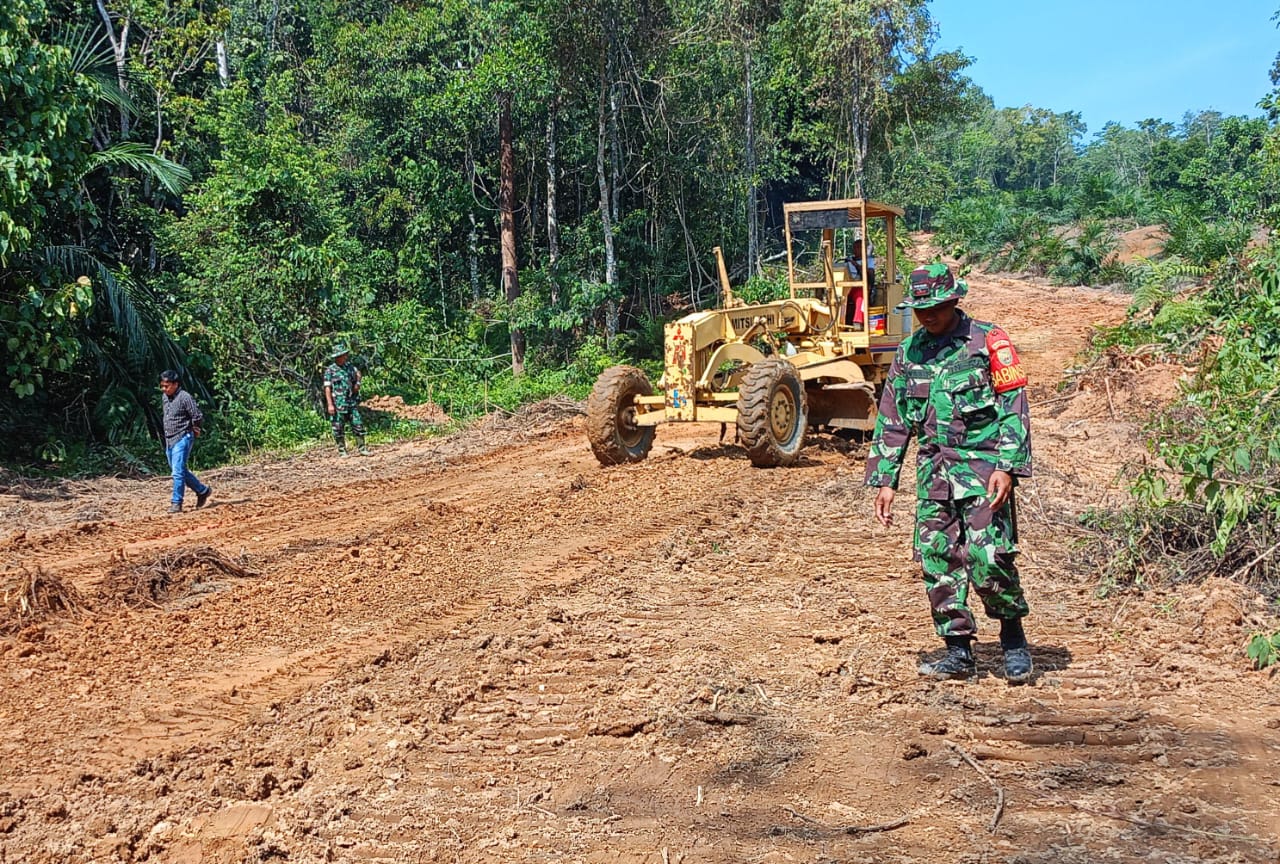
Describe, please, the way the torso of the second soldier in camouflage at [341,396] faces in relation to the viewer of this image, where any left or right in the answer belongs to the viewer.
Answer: facing the viewer

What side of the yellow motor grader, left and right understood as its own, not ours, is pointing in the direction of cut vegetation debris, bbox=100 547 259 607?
front

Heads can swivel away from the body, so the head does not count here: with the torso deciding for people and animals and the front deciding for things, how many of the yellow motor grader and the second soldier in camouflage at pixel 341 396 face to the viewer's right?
0

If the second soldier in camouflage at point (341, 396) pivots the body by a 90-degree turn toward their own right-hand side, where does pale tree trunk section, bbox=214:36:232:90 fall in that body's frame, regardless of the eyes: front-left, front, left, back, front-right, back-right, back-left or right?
right

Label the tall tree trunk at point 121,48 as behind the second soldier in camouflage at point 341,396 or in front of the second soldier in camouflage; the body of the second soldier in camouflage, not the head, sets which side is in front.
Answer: behind

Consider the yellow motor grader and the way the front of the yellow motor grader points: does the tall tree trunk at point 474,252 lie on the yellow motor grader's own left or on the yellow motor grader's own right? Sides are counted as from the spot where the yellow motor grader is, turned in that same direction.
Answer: on the yellow motor grader's own right

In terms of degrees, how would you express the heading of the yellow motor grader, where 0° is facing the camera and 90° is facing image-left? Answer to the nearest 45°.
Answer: approximately 45°

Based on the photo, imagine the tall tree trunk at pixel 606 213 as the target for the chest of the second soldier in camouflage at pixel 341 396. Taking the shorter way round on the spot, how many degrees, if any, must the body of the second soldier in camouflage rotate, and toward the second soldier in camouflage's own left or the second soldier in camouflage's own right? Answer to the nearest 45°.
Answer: approximately 135° to the second soldier in camouflage's own left

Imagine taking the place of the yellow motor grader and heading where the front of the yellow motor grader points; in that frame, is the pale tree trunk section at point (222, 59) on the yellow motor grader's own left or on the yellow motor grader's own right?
on the yellow motor grader's own right

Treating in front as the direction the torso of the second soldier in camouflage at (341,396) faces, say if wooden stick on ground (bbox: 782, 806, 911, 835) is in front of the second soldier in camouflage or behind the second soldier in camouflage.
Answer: in front

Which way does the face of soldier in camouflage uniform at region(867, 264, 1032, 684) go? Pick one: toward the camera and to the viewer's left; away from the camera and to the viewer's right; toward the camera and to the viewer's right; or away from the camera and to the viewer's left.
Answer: toward the camera and to the viewer's left
